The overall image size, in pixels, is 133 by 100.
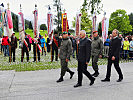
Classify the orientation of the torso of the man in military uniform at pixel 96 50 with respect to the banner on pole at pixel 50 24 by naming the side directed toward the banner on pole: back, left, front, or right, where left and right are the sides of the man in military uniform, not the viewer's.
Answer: right

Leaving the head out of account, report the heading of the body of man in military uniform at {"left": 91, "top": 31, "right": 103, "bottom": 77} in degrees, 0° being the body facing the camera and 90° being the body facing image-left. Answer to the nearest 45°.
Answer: approximately 45°
